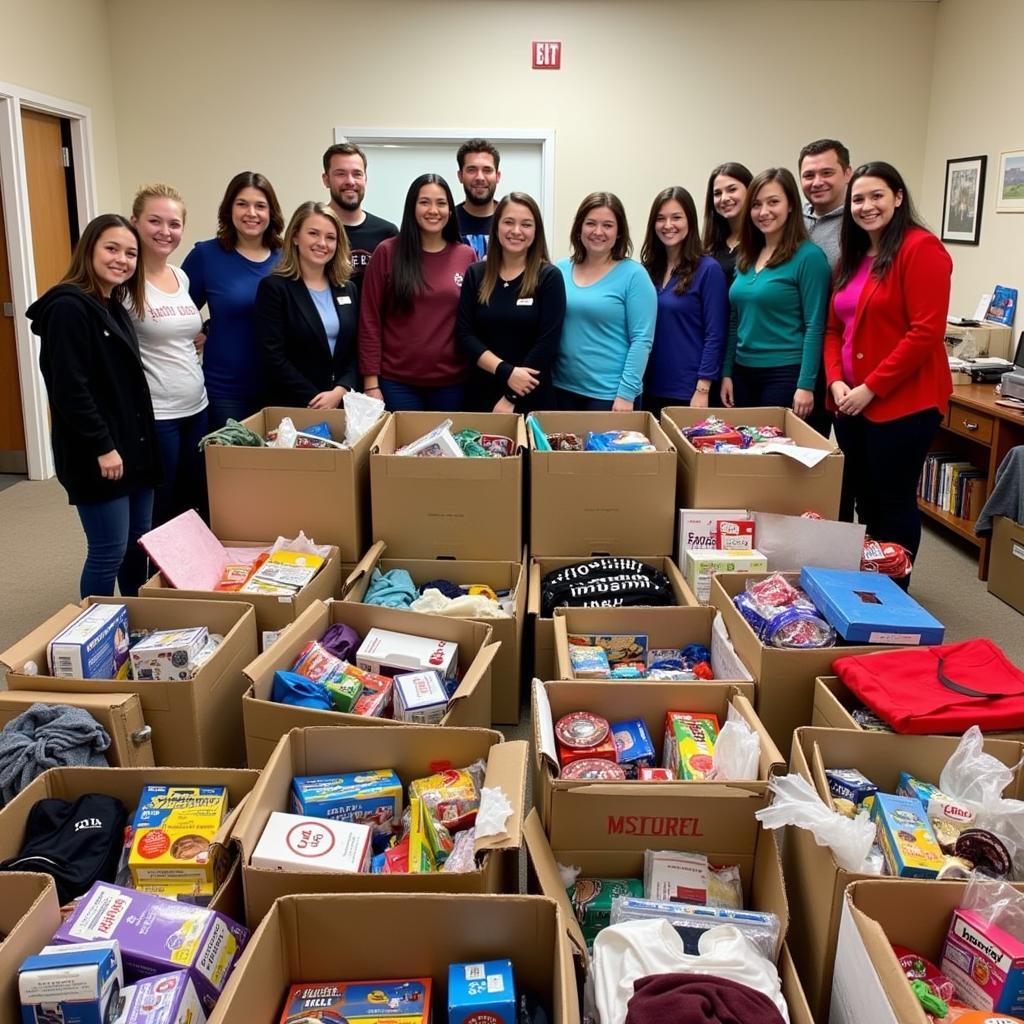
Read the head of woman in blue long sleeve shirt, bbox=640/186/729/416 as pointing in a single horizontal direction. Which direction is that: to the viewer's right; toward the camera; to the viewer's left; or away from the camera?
toward the camera

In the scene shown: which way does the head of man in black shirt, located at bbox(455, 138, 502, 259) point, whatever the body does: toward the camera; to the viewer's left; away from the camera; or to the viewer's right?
toward the camera

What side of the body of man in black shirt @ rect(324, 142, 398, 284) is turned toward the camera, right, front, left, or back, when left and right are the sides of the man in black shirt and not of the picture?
front

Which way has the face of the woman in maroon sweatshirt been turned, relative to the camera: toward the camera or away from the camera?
toward the camera

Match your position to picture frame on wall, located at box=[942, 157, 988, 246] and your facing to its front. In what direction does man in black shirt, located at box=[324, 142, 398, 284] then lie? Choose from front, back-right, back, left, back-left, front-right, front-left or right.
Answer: front

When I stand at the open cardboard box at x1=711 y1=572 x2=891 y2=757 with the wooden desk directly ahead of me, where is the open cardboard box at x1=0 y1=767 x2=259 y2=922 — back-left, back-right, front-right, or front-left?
back-left

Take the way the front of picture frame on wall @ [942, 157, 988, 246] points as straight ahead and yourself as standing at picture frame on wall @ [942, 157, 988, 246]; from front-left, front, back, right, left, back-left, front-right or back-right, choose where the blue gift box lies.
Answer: front-left

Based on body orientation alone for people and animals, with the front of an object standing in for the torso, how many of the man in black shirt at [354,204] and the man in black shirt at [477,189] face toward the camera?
2

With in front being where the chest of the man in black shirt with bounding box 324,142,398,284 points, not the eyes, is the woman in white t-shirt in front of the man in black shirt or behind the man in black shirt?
in front

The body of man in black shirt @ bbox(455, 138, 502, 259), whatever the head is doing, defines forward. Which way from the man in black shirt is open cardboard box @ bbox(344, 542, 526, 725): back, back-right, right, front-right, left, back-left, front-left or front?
front

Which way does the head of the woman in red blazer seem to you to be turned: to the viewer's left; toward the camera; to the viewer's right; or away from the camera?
toward the camera

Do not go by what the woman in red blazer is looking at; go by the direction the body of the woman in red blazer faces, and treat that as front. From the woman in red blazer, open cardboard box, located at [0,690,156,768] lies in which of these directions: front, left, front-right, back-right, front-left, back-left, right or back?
front

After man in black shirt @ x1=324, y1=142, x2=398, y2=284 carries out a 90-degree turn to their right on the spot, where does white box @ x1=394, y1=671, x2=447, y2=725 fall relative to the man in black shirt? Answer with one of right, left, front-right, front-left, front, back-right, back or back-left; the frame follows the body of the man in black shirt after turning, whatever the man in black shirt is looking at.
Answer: left

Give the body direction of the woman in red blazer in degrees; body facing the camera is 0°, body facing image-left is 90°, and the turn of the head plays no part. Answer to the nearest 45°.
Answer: approximately 45°
